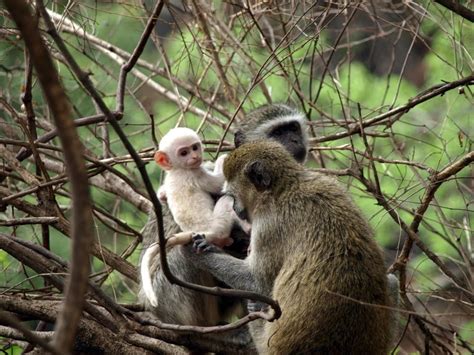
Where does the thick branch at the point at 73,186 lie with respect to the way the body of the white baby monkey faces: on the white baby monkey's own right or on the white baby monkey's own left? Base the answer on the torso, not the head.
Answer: on the white baby monkey's own right

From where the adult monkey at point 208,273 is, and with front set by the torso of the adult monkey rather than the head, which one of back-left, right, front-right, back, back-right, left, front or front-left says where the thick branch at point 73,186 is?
right

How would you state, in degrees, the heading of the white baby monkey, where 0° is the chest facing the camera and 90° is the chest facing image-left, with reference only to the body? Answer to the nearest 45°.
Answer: approximately 315°
